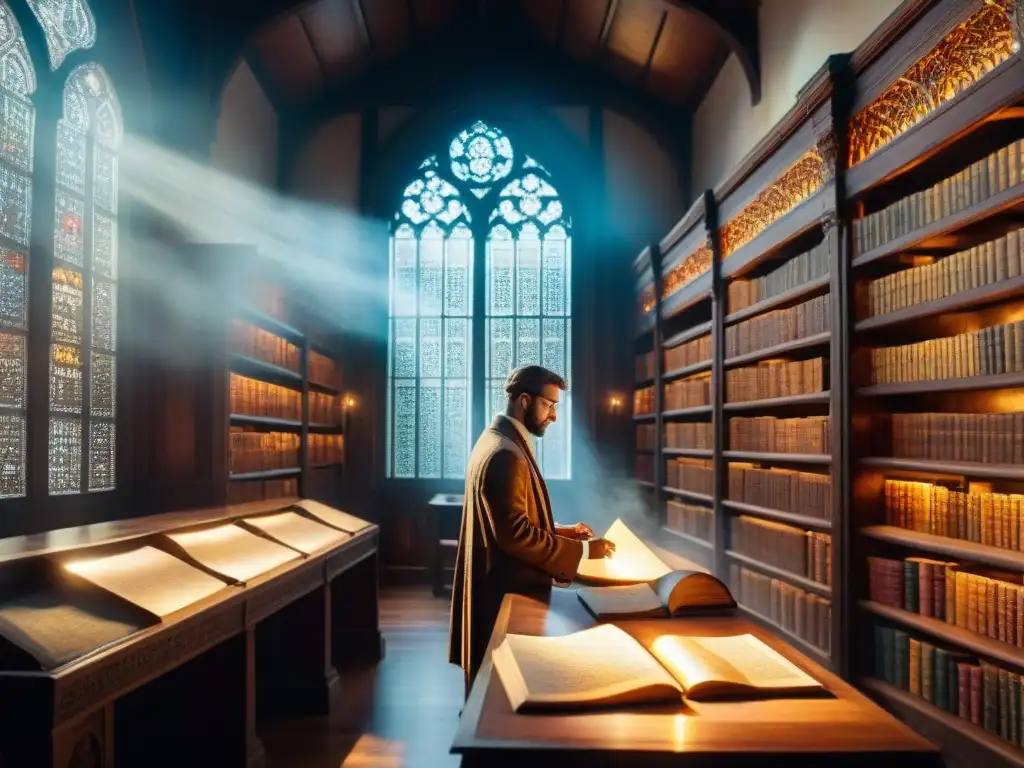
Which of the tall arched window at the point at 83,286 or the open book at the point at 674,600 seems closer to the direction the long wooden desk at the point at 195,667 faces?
the open book

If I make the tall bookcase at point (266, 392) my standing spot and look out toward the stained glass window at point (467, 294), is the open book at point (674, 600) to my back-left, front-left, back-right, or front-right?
back-right

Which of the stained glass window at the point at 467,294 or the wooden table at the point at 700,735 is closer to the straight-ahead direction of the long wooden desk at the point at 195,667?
the wooden table

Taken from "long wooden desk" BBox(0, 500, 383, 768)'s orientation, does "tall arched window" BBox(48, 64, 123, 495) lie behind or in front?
behind

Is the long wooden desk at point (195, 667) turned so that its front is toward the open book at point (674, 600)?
yes

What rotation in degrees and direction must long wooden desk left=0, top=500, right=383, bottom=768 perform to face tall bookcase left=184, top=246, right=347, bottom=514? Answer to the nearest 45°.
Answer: approximately 135° to its left

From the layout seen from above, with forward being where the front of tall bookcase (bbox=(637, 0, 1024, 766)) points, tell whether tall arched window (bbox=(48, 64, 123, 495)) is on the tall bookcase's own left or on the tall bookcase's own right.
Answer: on the tall bookcase's own right
